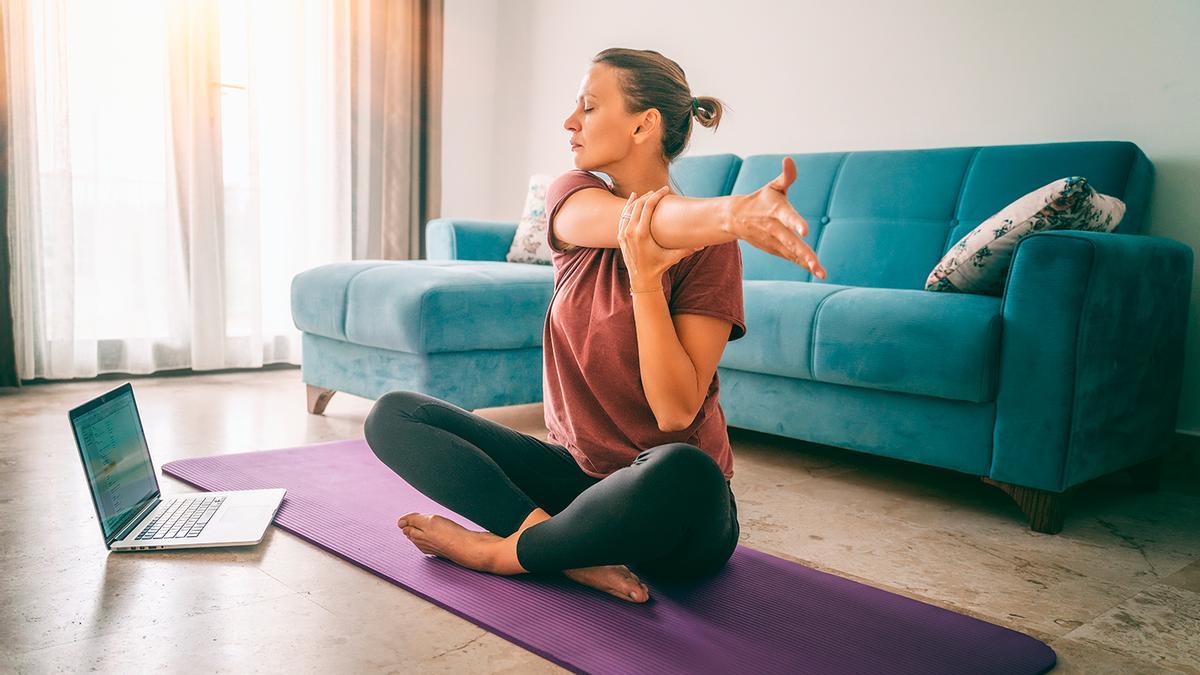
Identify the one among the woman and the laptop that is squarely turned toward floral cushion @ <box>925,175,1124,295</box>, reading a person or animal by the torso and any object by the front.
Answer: the laptop

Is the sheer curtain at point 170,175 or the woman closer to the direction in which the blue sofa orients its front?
the woman

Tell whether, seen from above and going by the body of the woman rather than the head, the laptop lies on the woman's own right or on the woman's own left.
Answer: on the woman's own right

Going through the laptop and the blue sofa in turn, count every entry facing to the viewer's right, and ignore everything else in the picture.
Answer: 1

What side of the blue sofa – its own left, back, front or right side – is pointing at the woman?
front

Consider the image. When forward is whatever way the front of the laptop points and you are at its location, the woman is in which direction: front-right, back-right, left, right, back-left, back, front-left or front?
front-right

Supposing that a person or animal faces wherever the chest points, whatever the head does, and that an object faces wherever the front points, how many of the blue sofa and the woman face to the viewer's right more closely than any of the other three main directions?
0

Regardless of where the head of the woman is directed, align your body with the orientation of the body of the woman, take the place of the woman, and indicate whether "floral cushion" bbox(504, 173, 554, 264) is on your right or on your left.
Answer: on your right

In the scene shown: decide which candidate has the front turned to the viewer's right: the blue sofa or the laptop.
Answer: the laptop

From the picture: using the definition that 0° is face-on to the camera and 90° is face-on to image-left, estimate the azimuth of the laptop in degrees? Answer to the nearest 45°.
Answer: approximately 270°

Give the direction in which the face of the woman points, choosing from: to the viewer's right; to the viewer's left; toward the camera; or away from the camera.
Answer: to the viewer's left

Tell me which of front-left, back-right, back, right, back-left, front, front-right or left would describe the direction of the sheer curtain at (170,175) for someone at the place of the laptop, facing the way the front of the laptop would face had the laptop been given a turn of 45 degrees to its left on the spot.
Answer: front-left

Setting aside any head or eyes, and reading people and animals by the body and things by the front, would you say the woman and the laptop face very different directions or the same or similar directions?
very different directions

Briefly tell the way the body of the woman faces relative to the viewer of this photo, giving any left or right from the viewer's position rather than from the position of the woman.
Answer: facing the viewer and to the left of the viewer
